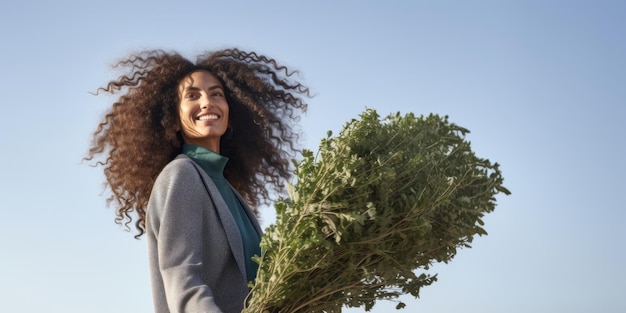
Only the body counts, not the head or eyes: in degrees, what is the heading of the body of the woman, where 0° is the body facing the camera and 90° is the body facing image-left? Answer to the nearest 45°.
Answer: approximately 315°

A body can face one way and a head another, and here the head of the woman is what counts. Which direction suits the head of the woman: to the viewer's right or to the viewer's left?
to the viewer's right
